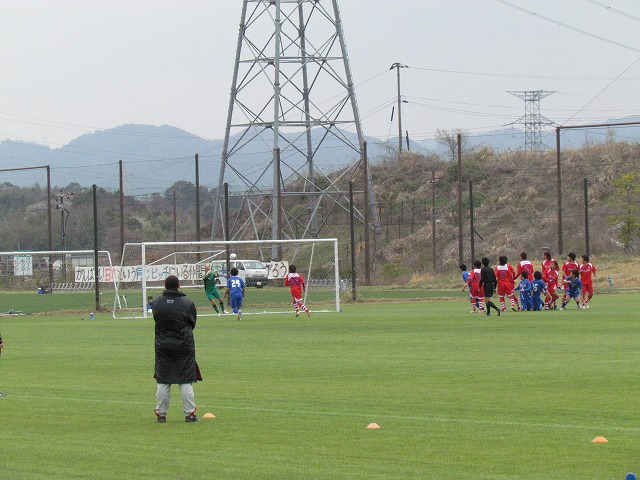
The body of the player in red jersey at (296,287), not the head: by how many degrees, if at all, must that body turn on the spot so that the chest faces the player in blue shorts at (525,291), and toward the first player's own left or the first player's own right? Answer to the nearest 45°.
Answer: approximately 135° to the first player's own right

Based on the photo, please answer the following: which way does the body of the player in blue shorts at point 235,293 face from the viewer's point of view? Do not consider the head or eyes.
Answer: away from the camera

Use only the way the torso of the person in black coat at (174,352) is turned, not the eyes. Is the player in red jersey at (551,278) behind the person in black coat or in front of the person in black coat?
in front

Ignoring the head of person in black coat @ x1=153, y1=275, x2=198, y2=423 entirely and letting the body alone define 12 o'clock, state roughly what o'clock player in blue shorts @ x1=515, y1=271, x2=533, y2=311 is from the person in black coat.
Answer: The player in blue shorts is roughly at 1 o'clock from the person in black coat.

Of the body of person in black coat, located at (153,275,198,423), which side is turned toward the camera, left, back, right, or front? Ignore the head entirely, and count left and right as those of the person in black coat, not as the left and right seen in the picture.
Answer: back

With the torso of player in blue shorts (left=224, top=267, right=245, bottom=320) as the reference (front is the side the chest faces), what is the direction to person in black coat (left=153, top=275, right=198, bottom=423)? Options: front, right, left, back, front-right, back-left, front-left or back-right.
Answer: back

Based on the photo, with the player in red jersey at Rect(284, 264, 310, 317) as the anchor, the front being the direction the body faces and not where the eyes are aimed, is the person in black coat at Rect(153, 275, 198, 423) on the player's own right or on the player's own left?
on the player's own left

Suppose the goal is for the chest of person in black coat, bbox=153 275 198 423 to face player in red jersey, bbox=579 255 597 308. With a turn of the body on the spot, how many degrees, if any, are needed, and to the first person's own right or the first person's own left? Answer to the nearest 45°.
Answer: approximately 45° to the first person's own right

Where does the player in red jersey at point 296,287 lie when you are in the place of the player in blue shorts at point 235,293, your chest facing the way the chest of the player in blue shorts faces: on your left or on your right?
on your right

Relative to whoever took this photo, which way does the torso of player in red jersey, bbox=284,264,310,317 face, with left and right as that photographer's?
facing away from the viewer and to the left of the viewer

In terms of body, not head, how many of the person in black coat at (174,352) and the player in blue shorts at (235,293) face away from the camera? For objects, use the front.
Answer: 2
